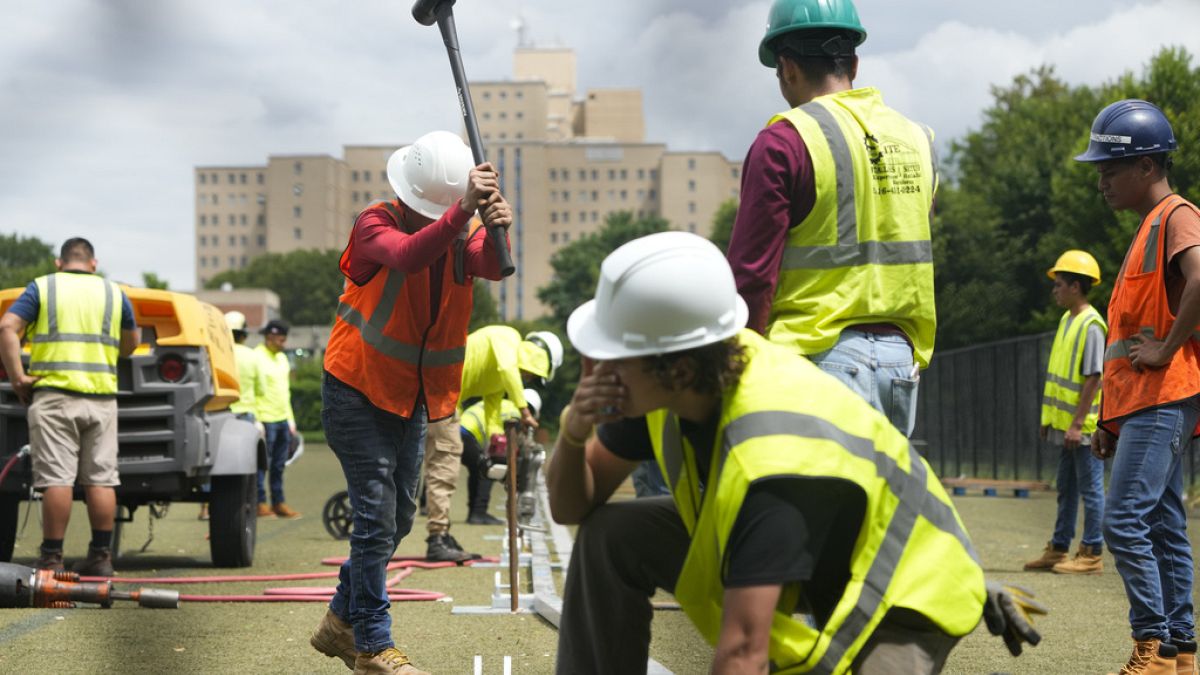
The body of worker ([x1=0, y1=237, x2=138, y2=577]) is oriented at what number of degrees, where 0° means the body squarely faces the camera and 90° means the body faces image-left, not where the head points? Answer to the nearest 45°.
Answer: approximately 180°

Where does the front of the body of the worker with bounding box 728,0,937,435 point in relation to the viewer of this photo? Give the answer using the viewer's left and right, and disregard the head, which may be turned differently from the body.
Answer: facing away from the viewer and to the left of the viewer

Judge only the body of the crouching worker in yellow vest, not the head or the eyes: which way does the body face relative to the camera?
to the viewer's left

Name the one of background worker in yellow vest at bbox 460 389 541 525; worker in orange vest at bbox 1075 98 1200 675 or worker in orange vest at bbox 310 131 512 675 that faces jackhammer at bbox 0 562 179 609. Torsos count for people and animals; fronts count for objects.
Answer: worker in orange vest at bbox 1075 98 1200 675

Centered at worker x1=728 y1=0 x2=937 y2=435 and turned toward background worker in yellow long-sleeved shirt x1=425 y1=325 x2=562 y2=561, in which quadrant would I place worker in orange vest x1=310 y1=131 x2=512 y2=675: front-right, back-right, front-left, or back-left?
front-left

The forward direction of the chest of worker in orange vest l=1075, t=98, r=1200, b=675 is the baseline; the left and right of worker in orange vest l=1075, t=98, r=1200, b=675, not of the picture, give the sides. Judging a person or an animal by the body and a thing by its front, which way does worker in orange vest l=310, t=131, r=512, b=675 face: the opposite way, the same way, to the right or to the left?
the opposite way

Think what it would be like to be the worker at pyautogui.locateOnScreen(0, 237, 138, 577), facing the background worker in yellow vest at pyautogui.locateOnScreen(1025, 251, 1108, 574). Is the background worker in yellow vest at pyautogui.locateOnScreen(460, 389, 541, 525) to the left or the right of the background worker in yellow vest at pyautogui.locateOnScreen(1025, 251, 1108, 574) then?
left

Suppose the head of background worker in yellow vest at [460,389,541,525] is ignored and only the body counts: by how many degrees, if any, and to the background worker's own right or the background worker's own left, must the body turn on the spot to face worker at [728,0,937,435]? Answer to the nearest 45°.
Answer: approximately 90° to the background worker's own right

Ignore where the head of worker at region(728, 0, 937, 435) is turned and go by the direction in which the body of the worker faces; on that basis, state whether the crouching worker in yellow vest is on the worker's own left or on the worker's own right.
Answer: on the worker's own left

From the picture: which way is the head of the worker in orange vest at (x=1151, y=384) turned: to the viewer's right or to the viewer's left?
to the viewer's left

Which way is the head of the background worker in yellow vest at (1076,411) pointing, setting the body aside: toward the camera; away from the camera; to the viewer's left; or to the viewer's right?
to the viewer's left

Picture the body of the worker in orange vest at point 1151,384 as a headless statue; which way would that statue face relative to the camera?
to the viewer's left
